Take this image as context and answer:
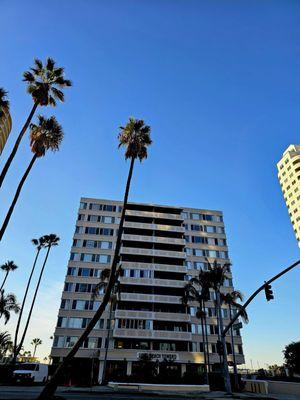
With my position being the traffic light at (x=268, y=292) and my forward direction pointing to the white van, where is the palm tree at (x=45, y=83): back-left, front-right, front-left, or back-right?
front-left

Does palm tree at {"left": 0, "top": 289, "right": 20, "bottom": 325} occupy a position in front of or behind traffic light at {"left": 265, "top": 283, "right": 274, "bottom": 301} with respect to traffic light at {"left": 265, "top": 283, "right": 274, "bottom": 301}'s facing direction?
behind

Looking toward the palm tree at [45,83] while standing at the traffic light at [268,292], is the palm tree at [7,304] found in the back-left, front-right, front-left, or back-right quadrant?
front-right

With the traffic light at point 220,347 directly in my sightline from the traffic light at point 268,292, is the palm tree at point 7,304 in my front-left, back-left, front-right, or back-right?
front-left

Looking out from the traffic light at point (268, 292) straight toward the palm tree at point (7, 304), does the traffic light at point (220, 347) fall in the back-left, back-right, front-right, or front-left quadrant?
front-right

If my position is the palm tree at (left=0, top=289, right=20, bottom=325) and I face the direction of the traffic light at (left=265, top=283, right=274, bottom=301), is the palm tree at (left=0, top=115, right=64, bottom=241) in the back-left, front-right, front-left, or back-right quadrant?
front-right
